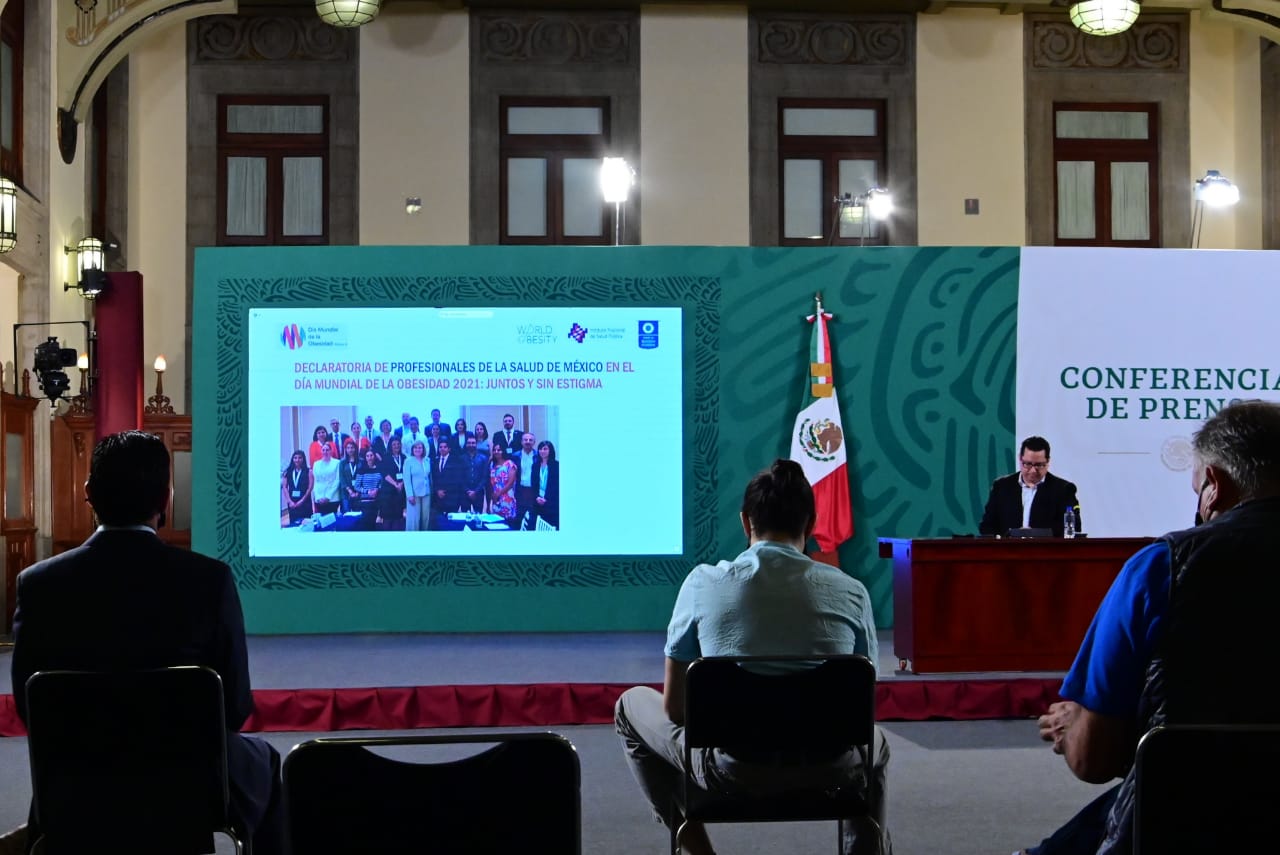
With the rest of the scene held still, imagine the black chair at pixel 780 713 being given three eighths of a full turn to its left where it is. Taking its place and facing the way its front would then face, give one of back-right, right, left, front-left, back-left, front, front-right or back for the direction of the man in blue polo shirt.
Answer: left

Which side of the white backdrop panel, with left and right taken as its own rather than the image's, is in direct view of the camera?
front

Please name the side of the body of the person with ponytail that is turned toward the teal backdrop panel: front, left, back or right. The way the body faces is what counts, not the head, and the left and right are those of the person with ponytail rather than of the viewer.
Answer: front

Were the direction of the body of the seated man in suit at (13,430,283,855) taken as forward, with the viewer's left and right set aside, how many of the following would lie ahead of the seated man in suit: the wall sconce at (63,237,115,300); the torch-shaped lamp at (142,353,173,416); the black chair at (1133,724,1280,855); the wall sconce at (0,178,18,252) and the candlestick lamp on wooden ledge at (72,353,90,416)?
4

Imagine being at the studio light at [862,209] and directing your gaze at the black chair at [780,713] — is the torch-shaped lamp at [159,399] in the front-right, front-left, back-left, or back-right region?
front-right

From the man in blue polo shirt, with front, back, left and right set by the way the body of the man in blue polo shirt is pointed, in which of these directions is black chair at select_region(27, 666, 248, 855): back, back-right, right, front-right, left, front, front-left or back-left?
front-left

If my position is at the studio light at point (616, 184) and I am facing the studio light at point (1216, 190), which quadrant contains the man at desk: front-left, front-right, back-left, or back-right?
front-right

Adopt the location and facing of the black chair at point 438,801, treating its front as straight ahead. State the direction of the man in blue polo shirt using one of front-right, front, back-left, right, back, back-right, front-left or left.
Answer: right

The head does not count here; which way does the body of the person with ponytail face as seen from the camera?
away from the camera

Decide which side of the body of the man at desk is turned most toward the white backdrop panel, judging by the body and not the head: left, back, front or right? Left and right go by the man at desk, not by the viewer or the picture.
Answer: back

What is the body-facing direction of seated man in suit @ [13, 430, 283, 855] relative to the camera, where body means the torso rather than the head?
away from the camera

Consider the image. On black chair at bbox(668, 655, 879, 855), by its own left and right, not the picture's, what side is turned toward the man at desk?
front

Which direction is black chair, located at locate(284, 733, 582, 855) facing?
away from the camera

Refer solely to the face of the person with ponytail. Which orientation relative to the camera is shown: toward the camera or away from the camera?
away from the camera

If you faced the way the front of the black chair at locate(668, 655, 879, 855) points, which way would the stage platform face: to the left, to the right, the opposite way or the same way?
the opposite way

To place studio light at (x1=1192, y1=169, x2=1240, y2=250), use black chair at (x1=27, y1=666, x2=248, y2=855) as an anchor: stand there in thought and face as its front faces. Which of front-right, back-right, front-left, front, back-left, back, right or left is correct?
front-right

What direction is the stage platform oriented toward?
toward the camera

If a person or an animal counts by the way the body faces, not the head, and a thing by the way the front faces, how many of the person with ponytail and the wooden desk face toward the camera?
1

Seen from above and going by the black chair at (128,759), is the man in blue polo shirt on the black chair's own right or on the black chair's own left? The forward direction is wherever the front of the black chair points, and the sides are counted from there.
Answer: on the black chair's own right

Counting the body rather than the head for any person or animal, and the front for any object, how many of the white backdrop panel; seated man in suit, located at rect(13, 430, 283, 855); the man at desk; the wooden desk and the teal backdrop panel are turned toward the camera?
4

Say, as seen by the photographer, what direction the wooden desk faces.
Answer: facing the viewer

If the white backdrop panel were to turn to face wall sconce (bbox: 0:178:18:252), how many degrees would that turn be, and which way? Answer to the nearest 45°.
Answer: approximately 90° to its right
